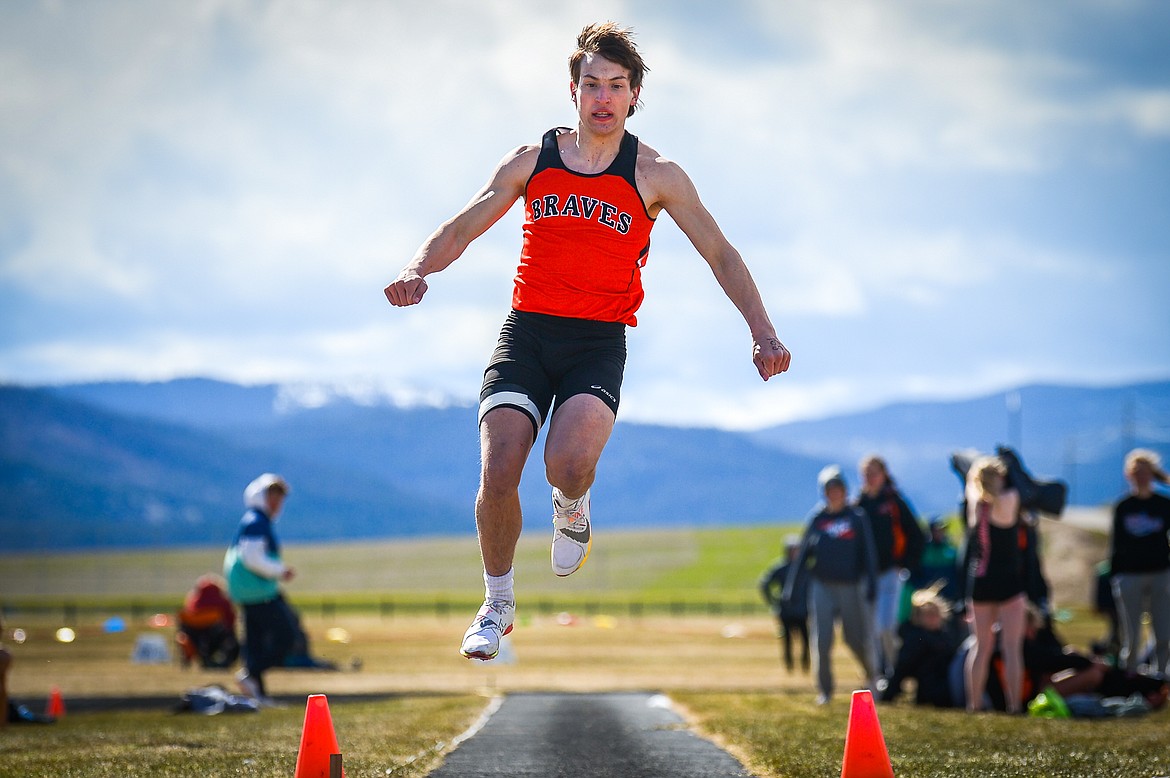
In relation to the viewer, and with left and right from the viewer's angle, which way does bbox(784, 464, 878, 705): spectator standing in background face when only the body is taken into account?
facing the viewer

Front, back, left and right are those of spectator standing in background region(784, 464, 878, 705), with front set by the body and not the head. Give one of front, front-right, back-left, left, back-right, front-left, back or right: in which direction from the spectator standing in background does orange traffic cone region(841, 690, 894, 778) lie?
front

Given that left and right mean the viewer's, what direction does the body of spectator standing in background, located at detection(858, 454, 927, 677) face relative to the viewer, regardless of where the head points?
facing the viewer and to the left of the viewer

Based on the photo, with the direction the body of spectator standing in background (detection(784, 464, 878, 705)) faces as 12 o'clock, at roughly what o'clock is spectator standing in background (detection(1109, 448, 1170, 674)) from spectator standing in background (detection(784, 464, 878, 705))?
spectator standing in background (detection(1109, 448, 1170, 674)) is roughly at 9 o'clock from spectator standing in background (detection(784, 464, 878, 705)).

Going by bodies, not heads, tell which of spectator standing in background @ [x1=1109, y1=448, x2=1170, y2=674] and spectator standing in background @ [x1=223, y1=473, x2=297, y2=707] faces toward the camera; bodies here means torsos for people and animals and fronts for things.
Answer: spectator standing in background @ [x1=1109, y1=448, x2=1170, y2=674]

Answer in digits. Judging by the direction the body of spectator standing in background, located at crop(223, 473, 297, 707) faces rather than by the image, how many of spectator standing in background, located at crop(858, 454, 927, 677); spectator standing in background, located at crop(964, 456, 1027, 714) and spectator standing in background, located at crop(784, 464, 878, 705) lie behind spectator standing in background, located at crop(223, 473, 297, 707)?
0

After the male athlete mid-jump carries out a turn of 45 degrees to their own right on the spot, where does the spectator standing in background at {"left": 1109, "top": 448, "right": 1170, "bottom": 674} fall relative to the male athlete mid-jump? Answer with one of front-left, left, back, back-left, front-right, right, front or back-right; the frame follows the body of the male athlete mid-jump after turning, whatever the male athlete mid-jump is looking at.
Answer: back

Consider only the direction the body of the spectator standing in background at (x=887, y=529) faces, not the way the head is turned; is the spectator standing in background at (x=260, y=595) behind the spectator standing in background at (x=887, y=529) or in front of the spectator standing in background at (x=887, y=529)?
in front

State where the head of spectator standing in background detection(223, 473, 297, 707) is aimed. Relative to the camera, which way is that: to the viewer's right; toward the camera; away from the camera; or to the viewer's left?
to the viewer's right

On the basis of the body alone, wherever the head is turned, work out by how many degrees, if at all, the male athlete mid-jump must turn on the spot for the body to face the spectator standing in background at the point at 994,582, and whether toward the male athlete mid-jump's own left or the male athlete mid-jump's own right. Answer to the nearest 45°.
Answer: approximately 135° to the male athlete mid-jump's own left

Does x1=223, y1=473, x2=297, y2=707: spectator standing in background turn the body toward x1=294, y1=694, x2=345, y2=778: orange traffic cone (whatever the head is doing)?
no

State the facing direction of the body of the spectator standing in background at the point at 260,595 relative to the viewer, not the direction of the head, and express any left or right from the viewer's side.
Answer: facing to the right of the viewer

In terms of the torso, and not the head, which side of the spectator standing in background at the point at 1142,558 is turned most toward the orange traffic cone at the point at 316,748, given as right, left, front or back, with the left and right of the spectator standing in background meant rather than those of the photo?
front

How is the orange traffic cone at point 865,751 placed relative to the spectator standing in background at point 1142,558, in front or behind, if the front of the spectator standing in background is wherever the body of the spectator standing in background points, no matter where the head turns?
in front

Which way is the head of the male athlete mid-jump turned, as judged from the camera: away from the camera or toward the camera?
toward the camera

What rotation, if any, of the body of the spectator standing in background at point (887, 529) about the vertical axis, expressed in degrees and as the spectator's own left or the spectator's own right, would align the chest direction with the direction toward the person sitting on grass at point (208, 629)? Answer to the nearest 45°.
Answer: approximately 90° to the spectator's own right

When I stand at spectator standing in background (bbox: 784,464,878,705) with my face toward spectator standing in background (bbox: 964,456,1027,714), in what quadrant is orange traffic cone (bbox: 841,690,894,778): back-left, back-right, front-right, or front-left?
front-right

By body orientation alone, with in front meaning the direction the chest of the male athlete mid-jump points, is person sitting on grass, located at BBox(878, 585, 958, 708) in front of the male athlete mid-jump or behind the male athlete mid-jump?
behind
